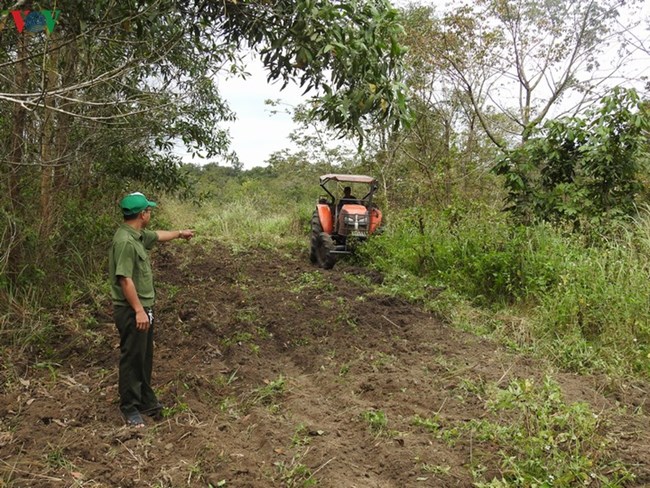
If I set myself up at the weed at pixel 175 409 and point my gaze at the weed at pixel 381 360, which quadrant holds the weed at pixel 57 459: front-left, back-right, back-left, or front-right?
back-right

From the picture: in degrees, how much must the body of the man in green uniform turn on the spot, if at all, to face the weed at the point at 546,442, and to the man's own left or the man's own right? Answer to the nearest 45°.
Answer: approximately 45° to the man's own right

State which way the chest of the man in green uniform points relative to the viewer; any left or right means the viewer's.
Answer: facing to the right of the viewer

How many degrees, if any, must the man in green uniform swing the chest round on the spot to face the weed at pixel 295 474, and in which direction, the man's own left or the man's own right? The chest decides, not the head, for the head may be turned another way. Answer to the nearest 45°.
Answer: approximately 45° to the man's own right

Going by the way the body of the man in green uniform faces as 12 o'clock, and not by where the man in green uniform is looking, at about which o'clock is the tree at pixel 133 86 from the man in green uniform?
The tree is roughly at 9 o'clock from the man in green uniform.
